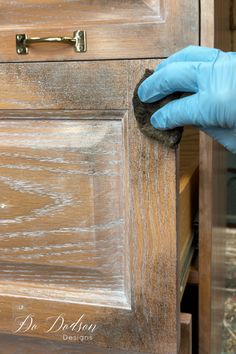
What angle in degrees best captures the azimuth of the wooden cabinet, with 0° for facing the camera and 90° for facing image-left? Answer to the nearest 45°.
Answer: approximately 0°
